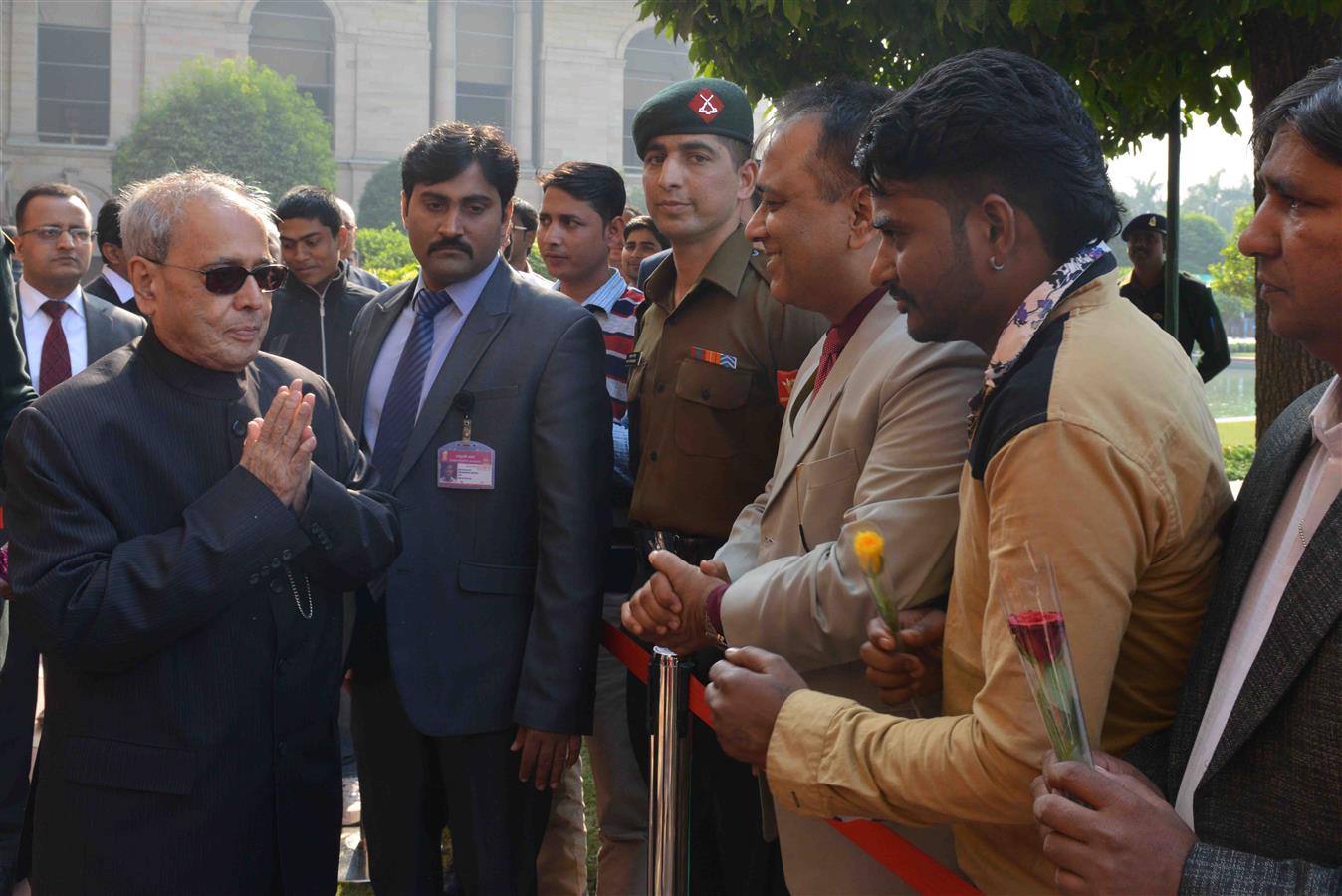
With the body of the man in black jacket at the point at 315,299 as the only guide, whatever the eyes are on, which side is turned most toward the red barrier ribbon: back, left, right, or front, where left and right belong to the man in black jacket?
front

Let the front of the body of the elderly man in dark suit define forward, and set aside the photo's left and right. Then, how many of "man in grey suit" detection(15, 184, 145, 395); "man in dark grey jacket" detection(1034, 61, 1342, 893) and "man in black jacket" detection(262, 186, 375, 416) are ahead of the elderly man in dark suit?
1

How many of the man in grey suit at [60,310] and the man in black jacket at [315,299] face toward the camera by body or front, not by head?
2

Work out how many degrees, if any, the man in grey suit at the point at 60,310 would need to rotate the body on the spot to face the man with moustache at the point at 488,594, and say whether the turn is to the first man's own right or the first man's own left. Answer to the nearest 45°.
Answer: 0° — they already face them

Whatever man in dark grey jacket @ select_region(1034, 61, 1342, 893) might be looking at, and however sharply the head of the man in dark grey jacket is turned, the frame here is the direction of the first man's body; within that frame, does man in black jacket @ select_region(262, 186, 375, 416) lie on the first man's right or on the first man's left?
on the first man's right

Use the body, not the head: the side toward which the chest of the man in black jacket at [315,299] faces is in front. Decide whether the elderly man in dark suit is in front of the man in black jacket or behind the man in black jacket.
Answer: in front

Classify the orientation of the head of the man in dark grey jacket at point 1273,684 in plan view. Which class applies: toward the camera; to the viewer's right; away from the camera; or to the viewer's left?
to the viewer's left

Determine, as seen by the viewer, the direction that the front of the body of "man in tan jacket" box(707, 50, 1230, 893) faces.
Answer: to the viewer's left

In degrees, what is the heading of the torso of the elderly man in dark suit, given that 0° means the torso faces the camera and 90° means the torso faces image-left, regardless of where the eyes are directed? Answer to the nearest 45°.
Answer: approximately 315°

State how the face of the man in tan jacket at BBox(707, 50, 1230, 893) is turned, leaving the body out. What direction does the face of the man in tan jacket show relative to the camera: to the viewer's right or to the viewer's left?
to the viewer's left

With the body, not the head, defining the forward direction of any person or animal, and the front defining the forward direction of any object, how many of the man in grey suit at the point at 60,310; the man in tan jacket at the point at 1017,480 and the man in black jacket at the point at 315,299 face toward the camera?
2

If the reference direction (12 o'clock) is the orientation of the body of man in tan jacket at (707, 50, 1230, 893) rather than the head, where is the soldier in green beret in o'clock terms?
The soldier in green beret is roughly at 2 o'clock from the man in tan jacket.
